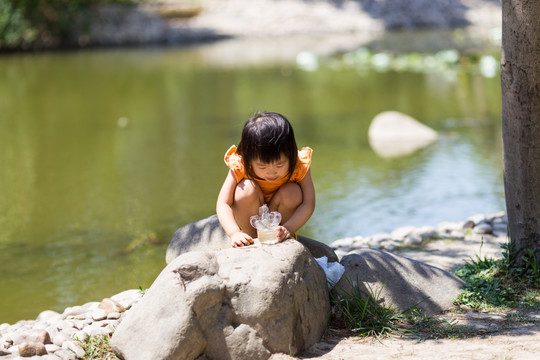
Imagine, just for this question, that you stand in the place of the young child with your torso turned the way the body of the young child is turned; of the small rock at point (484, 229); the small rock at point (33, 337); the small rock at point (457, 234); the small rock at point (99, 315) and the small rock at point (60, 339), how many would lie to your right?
3

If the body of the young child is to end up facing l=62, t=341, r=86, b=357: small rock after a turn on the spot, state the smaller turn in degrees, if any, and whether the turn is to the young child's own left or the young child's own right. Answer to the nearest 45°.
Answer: approximately 90° to the young child's own right

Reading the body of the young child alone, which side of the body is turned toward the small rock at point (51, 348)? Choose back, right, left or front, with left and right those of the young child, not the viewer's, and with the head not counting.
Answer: right

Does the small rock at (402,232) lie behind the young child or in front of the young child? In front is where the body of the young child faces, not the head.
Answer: behind

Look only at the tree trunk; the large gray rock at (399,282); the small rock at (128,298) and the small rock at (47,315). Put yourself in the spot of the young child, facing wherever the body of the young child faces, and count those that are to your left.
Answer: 2

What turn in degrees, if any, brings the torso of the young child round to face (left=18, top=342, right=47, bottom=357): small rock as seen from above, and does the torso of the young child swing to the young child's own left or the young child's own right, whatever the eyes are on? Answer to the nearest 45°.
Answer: approximately 90° to the young child's own right

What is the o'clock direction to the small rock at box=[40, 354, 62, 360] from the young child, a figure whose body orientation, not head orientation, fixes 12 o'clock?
The small rock is roughly at 2 o'clock from the young child.

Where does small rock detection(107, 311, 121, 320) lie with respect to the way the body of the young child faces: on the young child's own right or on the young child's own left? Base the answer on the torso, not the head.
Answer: on the young child's own right

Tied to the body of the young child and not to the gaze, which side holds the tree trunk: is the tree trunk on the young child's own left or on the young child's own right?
on the young child's own left

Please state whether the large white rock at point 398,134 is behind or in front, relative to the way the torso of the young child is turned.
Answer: behind

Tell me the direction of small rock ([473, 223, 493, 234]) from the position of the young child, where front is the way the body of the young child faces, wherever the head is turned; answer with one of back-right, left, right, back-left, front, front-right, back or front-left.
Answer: back-left

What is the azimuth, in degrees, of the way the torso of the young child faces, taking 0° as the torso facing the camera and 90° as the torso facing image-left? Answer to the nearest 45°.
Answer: approximately 0°

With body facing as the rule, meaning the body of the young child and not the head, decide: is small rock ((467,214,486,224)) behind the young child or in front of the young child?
behind
